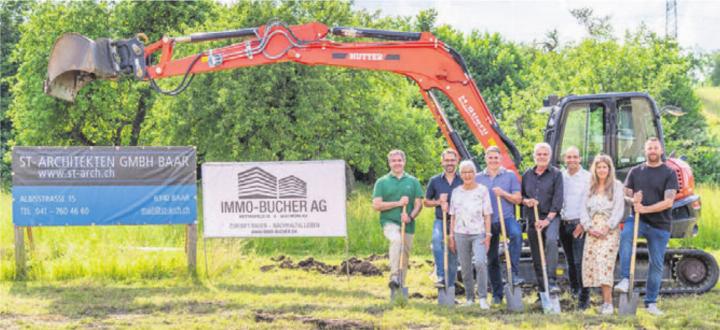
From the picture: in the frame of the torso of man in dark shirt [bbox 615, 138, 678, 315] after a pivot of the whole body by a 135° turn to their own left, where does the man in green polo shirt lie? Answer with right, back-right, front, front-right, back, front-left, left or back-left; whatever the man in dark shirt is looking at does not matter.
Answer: back-left

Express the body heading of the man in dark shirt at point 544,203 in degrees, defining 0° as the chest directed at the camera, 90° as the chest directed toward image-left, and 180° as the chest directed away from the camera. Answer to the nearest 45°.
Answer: approximately 0°

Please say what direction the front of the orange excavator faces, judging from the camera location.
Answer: facing to the left of the viewer

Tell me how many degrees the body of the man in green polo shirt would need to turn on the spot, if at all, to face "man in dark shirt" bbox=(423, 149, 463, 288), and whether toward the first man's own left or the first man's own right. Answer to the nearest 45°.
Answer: approximately 90° to the first man's own left
